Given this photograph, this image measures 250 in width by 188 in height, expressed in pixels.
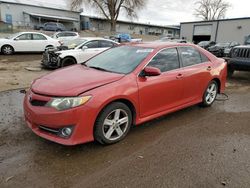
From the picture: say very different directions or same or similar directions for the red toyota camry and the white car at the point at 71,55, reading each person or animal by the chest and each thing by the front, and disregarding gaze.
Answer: same or similar directions

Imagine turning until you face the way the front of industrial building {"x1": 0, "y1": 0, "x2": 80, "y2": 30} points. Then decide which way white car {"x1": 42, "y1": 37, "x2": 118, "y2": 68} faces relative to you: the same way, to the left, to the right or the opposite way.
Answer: to the right

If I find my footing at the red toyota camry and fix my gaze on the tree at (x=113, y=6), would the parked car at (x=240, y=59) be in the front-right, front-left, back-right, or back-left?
front-right

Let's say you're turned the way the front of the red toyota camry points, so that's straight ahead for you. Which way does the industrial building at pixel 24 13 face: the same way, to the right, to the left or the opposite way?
to the left

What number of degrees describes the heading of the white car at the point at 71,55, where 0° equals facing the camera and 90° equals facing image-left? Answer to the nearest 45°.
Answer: approximately 45°

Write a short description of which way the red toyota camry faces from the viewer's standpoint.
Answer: facing the viewer and to the left of the viewer

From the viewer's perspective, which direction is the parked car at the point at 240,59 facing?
toward the camera

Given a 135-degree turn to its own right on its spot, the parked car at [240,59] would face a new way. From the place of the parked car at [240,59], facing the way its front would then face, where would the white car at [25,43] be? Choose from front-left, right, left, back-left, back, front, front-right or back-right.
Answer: front-left

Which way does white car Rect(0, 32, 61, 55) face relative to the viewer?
to the viewer's left

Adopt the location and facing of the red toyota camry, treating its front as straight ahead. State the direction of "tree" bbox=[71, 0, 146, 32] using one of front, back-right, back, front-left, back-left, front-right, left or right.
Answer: back-right

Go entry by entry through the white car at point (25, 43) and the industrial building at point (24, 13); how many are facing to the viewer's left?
1

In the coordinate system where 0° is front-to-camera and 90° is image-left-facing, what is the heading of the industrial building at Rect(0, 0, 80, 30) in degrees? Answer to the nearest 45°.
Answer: approximately 315°

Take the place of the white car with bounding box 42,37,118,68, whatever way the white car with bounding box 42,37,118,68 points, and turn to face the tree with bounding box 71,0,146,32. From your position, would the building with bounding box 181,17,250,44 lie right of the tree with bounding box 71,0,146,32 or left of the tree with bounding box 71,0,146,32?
right
